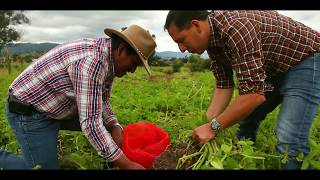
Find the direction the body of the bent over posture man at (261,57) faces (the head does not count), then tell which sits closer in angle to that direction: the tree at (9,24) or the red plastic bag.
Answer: the red plastic bag

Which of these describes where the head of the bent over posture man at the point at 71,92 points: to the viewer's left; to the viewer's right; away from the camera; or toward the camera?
to the viewer's right

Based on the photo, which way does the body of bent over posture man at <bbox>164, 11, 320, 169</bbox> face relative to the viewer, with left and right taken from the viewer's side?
facing to the left of the viewer

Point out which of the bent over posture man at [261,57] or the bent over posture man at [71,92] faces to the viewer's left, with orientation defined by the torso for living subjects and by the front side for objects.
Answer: the bent over posture man at [261,57]

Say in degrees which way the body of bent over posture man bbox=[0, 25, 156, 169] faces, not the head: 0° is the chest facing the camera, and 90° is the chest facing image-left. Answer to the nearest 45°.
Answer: approximately 270°

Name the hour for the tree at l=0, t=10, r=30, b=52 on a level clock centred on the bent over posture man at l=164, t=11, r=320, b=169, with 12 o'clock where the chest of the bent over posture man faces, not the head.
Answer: The tree is roughly at 2 o'clock from the bent over posture man.

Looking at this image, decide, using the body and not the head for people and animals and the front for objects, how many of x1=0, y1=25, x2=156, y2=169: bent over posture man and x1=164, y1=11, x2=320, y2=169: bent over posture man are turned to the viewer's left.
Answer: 1

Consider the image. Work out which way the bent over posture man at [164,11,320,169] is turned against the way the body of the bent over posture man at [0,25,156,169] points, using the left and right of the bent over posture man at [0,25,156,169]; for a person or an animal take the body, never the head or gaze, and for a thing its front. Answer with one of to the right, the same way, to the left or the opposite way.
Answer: the opposite way

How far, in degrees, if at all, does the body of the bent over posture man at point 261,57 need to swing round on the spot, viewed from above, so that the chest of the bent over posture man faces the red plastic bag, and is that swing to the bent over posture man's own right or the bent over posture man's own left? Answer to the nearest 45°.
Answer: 0° — they already face it

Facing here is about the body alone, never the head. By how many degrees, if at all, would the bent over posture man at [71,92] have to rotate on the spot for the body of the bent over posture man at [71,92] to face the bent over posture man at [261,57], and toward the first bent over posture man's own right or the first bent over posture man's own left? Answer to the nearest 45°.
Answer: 0° — they already face them
